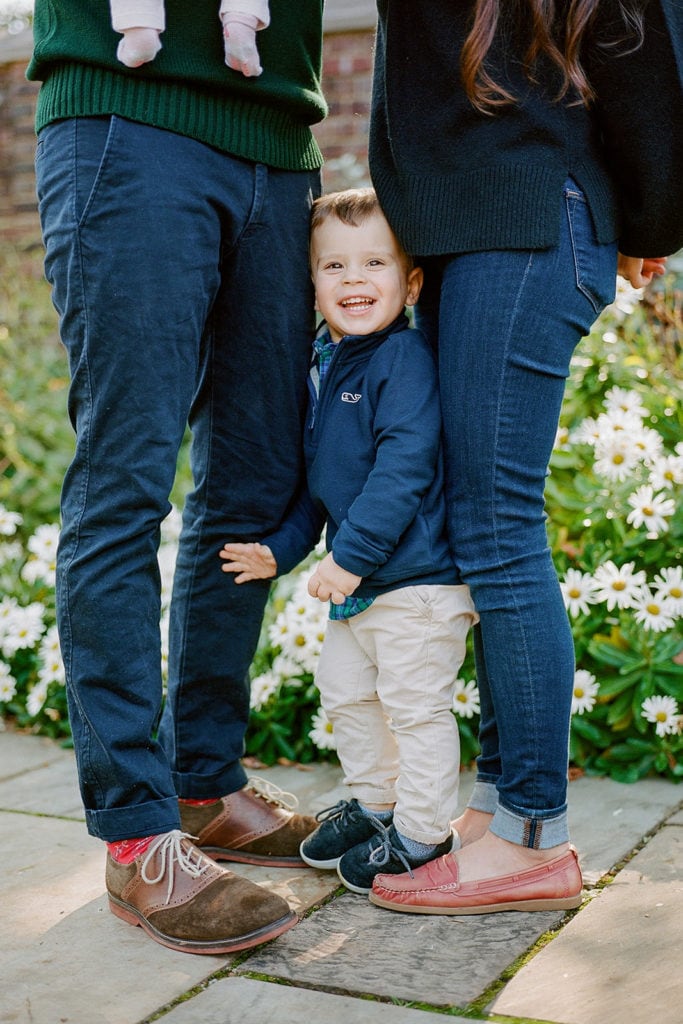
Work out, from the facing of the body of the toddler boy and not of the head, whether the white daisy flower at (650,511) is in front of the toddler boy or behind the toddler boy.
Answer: behind

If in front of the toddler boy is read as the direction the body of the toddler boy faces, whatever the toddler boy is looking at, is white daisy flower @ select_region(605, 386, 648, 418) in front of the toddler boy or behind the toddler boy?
behind

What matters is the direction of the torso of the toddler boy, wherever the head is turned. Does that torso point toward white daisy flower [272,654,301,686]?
no

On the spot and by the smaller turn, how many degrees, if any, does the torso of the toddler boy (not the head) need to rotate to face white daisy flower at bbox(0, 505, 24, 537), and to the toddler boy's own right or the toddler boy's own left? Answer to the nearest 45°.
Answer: approximately 90° to the toddler boy's own right

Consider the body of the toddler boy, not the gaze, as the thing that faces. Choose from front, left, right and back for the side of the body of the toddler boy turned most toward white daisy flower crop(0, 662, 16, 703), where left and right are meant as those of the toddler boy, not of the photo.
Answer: right

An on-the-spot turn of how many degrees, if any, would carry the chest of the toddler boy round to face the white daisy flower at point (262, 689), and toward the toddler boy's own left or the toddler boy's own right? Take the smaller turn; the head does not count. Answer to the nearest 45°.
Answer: approximately 135° to the toddler boy's own right

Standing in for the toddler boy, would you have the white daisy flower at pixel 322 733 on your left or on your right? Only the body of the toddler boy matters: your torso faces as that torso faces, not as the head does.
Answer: on your right

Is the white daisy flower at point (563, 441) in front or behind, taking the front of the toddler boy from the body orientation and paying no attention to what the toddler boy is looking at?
behind

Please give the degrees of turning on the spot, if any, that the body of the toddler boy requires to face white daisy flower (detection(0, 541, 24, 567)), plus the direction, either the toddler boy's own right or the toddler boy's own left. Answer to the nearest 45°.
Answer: approximately 90° to the toddler boy's own right

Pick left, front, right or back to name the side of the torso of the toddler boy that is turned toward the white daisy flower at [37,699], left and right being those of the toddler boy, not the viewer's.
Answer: right

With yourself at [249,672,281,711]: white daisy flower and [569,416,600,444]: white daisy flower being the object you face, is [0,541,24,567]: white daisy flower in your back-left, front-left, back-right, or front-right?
back-left

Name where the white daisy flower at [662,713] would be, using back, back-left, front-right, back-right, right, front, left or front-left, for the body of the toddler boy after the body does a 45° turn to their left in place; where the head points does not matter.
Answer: back-left

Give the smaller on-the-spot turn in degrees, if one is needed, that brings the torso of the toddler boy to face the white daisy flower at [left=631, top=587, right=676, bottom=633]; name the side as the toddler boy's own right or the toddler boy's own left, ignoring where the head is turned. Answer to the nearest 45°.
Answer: approximately 180°

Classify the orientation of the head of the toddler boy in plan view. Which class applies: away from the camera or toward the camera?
toward the camera

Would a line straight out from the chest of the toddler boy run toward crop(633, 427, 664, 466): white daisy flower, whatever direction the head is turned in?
no

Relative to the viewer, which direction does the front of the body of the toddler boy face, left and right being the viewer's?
facing the viewer and to the left of the viewer
